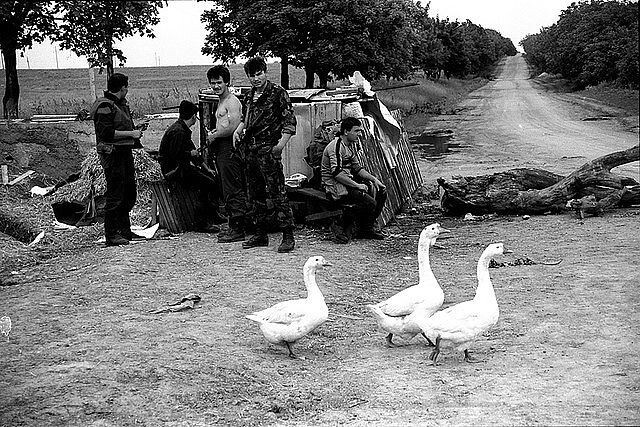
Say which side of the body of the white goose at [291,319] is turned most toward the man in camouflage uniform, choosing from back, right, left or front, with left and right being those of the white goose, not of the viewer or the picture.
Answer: left

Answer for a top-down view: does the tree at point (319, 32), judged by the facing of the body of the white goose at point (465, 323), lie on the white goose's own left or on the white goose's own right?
on the white goose's own left

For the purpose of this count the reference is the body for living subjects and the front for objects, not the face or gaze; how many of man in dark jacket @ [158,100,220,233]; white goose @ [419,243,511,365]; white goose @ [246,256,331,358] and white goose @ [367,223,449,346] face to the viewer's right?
4

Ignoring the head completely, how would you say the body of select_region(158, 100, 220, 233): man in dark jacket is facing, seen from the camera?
to the viewer's right

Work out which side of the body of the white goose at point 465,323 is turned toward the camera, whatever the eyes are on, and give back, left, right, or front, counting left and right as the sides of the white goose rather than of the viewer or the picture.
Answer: right

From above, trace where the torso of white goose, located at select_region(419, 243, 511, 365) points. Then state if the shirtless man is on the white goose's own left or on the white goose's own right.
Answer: on the white goose's own left

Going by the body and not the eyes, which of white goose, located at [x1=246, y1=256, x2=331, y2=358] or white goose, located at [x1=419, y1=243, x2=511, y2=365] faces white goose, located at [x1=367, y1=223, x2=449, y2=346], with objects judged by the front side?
white goose, located at [x1=246, y1=256, x2=331, y2=358]

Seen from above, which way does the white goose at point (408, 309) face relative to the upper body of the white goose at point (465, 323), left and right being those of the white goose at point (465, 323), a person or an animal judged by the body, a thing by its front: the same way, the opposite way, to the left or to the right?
the same way

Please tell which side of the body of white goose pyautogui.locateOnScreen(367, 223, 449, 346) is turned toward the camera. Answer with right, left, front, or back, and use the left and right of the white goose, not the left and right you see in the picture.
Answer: right

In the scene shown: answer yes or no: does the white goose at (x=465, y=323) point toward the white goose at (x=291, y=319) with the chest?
no

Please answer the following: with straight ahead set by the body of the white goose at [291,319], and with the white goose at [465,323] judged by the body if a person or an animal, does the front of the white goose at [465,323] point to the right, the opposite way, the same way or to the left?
the same way

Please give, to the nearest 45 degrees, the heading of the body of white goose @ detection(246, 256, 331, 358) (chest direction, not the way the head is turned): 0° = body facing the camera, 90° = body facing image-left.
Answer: approximately 270°

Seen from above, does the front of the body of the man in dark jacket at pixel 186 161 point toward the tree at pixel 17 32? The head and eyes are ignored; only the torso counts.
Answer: no
